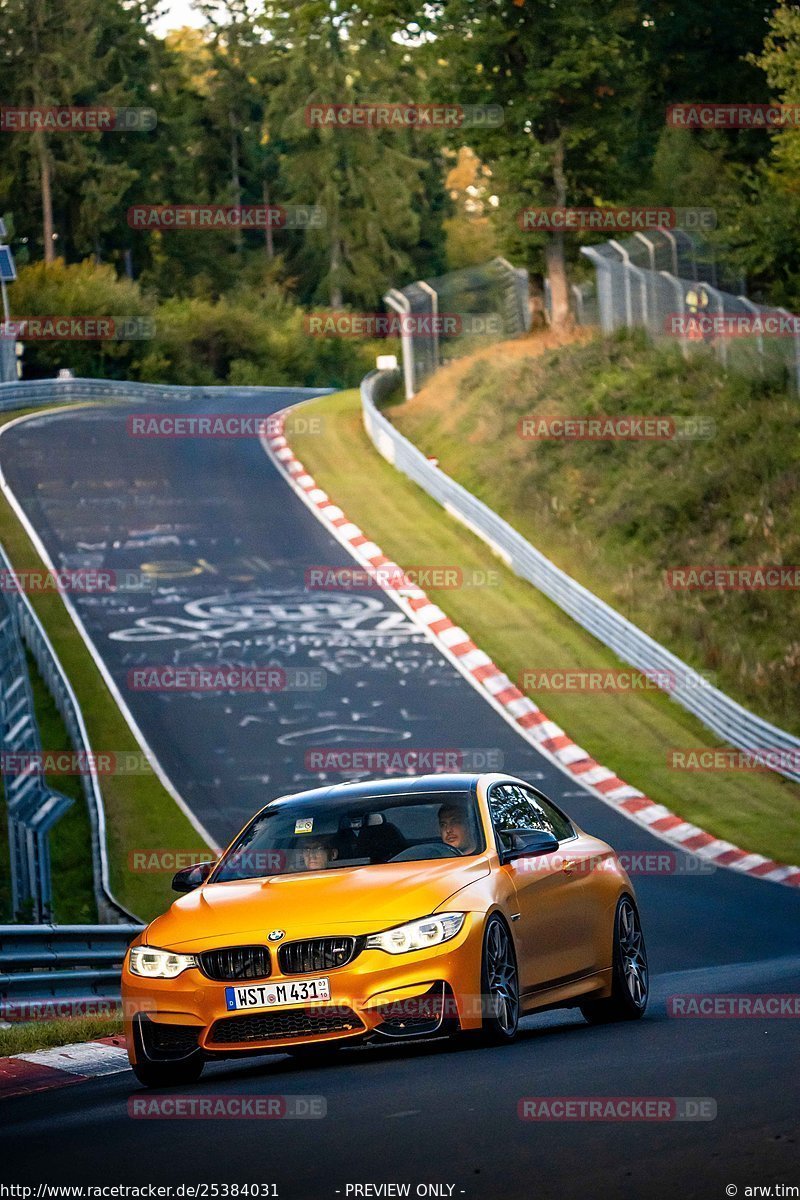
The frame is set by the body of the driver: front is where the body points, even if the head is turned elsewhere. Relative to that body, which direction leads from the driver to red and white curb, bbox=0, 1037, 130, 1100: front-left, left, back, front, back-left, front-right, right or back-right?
front-right

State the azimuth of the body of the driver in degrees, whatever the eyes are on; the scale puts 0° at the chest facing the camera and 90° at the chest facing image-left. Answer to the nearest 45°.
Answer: approximately 45°

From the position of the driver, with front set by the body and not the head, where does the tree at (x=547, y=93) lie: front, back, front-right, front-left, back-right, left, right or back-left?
back-right

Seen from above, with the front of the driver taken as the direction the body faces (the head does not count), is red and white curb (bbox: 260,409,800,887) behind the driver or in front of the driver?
behind

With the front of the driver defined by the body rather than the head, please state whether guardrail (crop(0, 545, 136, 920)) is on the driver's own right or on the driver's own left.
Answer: on the driver's own right

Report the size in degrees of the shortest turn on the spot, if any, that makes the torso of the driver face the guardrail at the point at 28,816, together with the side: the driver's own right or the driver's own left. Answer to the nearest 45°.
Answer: approximately 90° to the driver's own right

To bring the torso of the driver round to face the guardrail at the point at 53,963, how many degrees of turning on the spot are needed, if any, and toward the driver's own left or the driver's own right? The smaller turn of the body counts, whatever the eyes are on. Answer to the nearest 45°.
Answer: approximately 90° to the driver's own right
